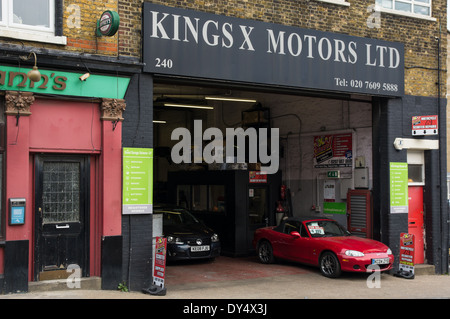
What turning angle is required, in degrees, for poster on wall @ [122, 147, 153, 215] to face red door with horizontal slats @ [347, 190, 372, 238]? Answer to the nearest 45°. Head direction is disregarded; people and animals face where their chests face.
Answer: approximately 135° to its left

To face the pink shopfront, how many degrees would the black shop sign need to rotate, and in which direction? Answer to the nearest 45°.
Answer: approximately 90° to its right

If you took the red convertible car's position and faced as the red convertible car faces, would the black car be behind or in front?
behind

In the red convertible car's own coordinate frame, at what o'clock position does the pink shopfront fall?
The pink shopfront is roughly at 3 o'clock from the red convertible car.

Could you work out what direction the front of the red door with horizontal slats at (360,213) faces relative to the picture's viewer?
facing the viewer and to the left of the viewer

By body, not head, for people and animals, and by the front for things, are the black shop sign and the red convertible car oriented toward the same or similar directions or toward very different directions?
same or similar directions

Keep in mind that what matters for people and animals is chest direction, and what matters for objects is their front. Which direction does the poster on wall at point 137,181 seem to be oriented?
toward the camera

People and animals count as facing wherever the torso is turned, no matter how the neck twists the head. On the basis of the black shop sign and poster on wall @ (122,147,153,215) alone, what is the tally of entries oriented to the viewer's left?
0

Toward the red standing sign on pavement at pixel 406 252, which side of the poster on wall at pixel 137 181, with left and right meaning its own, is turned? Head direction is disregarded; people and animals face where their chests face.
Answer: left
